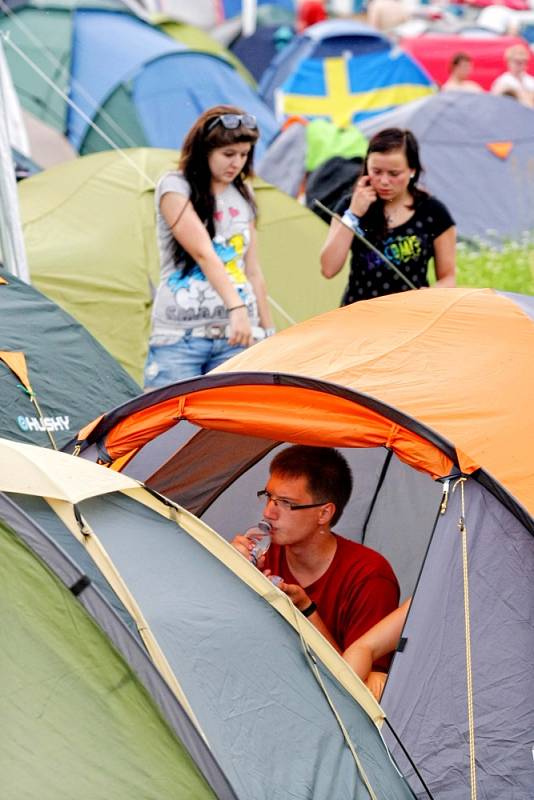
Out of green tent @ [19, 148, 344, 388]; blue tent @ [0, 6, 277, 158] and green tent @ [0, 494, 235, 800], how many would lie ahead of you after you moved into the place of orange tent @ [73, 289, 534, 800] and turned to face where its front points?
1

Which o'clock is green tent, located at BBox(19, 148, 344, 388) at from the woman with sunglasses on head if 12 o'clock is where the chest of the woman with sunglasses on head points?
The green tent is roughly at 7 o'clock from the woman with sunglasses on head.

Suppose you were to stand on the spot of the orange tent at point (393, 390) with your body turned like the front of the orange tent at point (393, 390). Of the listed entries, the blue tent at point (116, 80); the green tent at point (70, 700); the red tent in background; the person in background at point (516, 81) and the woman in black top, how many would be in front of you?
1

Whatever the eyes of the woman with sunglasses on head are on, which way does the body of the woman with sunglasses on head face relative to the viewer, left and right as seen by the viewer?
facing the viewer and to the right of the viewer

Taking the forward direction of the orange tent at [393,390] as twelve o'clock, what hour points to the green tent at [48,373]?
The green tent is roughly at 3 o'clock from the orange tent.

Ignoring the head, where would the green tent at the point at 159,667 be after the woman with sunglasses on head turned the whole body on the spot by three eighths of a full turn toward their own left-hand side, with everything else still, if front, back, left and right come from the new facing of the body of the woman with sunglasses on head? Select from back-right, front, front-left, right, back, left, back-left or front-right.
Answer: back

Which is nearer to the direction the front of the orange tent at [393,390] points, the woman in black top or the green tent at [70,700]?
the green tent

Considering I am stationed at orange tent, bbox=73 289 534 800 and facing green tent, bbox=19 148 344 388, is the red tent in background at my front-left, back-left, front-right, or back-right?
front-right

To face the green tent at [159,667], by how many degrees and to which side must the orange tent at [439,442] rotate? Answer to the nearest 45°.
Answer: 0° — it already faces it

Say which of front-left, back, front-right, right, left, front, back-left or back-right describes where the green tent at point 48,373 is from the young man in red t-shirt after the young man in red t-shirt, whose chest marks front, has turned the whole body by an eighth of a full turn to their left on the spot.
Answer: back-right

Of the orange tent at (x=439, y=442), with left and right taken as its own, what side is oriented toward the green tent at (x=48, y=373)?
right

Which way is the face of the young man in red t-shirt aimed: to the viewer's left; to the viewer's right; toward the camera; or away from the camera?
to the viewer's left

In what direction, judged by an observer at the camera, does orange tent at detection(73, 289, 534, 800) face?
facing the viewer and to the left of the viewer

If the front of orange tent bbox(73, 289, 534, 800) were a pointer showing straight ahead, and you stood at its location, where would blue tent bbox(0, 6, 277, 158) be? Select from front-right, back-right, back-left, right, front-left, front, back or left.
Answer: back-right
